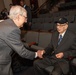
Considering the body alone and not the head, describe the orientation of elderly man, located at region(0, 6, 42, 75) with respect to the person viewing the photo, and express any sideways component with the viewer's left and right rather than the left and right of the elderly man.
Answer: facing to the right of the viewer

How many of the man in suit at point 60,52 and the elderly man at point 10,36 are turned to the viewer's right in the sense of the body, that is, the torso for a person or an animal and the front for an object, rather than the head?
1

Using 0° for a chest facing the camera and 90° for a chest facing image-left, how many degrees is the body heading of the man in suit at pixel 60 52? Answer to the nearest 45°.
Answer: approximately 45°
